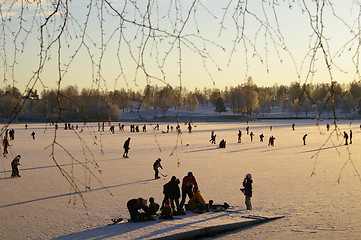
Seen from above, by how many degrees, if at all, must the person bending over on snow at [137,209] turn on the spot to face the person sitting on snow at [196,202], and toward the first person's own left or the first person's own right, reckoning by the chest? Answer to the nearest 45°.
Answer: approximately 45° to the first person's own left

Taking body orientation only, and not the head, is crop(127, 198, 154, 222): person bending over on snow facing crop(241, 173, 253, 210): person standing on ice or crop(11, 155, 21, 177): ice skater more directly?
the person standing on ice

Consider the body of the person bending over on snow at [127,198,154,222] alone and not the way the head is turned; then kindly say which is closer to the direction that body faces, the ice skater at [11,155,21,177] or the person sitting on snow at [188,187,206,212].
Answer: the person sitting on snow

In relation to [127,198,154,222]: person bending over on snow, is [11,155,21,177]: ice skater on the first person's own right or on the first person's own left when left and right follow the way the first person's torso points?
on the first person's own left

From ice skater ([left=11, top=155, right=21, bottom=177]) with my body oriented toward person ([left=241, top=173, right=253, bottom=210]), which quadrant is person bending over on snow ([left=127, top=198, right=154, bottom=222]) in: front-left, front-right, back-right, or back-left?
front-right

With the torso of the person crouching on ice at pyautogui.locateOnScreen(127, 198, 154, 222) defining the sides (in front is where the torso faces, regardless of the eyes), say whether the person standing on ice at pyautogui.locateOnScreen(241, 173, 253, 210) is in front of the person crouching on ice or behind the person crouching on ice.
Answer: in front

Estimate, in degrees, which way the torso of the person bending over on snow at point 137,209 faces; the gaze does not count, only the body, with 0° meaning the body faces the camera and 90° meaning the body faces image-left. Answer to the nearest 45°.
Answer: approximately 270°
